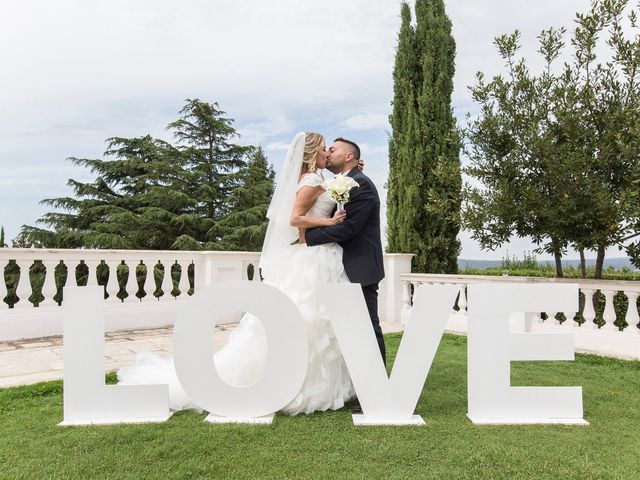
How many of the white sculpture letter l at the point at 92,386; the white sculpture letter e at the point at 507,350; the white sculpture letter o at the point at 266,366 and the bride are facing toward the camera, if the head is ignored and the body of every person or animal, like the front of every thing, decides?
3

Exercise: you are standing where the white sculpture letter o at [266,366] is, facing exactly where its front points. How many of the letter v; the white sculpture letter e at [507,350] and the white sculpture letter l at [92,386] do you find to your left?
2

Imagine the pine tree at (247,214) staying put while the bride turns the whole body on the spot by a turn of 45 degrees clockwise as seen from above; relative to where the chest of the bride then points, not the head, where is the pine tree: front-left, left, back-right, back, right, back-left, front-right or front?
back-left

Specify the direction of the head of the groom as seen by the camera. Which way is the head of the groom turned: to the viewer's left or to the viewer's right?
to the viewer's left

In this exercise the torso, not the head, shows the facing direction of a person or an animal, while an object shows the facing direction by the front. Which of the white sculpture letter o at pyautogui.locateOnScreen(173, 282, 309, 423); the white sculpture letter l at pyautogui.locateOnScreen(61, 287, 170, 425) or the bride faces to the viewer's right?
the bride

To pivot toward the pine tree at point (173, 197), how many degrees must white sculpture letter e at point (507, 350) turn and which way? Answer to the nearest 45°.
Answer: approximately 135° to its right

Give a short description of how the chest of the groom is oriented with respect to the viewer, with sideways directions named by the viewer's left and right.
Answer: facing to the left of the viewer

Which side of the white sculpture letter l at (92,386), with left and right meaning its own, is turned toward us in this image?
front

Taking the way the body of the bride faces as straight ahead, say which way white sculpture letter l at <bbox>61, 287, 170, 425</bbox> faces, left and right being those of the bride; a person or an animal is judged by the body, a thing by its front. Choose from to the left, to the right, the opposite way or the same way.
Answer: to the right

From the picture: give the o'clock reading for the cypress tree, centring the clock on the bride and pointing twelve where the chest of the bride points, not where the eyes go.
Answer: The cypress tree is roughly at 10 o'clock from the bride.

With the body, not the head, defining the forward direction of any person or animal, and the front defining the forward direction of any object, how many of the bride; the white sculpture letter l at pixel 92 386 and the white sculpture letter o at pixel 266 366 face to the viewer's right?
1

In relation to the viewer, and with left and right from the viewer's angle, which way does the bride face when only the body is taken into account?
facing to the right of the viewer

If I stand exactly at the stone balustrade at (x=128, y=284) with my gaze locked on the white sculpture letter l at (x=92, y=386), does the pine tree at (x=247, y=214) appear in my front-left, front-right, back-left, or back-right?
back-left

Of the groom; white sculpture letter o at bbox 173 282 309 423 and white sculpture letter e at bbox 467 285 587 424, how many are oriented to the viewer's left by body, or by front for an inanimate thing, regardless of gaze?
1
